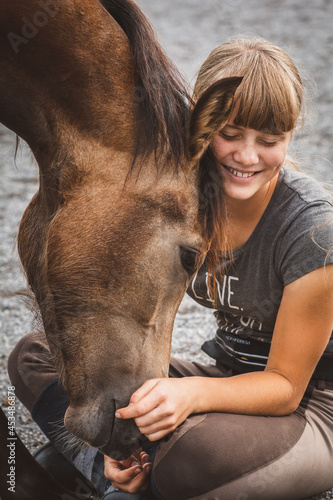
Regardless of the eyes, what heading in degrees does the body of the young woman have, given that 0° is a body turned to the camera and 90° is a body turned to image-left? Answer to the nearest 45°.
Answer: approximately 45°
